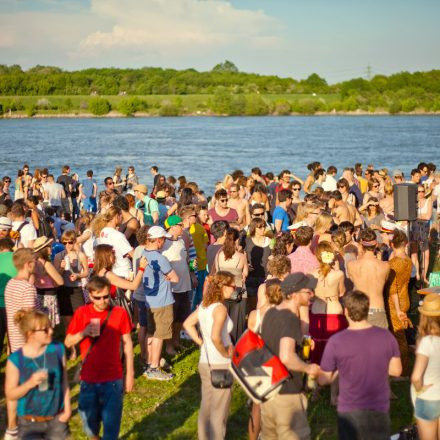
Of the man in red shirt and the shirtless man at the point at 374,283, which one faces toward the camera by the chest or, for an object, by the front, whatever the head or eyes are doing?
the man in red shirt

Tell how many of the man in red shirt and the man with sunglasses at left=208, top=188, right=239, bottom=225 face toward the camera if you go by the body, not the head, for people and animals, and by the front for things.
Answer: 2

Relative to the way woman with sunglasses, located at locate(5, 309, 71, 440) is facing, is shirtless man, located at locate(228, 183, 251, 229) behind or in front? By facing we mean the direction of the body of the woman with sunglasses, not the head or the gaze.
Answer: behind

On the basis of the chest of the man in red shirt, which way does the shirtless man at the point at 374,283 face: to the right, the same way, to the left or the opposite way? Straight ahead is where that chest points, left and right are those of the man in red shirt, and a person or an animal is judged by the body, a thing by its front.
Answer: the opposite way

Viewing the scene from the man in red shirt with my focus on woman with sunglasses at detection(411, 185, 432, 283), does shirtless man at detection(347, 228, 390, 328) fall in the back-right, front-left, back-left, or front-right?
front-right

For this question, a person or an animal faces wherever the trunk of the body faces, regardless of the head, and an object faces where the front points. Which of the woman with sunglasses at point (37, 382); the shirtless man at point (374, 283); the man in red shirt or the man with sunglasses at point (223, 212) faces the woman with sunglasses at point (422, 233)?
the shirtless man

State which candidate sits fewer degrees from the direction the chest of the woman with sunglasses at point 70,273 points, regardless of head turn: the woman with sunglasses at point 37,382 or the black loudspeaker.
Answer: the woman with sunglasses

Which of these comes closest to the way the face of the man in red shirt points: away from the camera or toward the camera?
toward the camera

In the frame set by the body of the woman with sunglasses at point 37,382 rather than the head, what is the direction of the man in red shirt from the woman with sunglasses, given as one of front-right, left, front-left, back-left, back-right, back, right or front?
back-left

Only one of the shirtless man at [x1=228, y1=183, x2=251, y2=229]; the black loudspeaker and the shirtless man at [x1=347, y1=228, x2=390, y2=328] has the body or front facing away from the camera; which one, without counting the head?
the shirtless man at [x1=347, y1=228, x2=390, y2=328]

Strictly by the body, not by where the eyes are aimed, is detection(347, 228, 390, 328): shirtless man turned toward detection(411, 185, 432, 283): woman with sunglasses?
yes

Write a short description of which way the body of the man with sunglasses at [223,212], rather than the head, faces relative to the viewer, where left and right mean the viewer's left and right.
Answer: facing the viewer

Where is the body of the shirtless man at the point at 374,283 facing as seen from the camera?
away from the camera

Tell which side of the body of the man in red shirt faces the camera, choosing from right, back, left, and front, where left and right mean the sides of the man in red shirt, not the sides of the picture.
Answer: front

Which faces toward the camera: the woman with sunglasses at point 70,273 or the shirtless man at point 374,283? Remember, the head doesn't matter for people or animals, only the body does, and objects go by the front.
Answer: the woman with sunglasses

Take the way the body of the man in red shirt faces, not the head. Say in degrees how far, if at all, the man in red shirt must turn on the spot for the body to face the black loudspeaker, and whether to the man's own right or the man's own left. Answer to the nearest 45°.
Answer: approximately 135° to the man's own left

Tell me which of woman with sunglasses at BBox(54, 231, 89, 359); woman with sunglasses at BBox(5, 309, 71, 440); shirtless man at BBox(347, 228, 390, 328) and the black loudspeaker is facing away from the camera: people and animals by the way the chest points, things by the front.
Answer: the shirtless man

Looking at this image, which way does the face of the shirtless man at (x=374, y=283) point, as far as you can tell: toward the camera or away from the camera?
away from the camera

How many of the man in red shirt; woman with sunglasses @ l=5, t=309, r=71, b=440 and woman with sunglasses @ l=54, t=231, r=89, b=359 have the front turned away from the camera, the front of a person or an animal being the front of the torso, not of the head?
0
